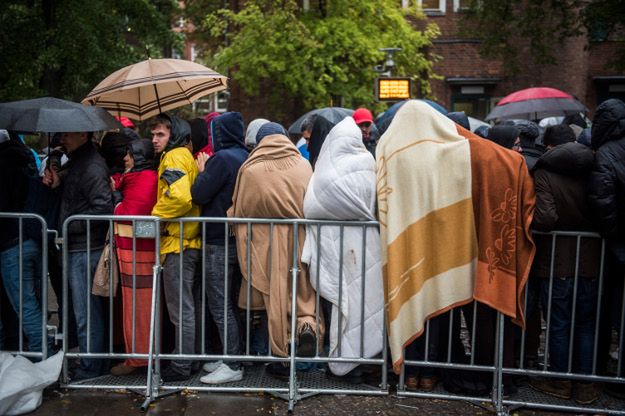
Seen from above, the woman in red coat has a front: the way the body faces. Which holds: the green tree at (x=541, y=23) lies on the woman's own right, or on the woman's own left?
on the woman's own right

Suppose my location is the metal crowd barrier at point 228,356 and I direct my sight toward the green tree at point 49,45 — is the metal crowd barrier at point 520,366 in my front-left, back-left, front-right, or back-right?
back-right

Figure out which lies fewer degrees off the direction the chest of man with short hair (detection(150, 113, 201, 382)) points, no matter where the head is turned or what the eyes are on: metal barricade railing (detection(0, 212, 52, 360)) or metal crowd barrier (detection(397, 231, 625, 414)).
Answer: the metal barricade railing

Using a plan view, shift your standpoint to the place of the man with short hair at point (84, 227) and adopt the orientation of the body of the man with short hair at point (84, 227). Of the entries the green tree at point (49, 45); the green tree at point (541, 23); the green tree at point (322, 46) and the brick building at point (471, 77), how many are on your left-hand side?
0

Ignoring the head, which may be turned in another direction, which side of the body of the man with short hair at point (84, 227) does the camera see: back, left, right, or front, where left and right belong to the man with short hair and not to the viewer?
left

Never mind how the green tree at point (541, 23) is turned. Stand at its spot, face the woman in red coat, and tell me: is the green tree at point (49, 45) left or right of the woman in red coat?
right

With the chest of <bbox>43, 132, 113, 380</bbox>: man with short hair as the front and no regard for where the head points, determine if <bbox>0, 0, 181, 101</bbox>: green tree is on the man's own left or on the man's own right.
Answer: on the man's own right

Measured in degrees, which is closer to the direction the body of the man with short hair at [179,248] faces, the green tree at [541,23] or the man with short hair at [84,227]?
the man with short hair

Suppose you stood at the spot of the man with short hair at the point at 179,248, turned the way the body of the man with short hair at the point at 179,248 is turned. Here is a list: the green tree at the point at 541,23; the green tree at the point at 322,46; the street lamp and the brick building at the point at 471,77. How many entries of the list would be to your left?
0

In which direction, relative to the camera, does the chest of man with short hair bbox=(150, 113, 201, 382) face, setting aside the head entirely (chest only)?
to the viewer's left

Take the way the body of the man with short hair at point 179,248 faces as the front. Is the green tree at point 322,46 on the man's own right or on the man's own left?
on the man's own right

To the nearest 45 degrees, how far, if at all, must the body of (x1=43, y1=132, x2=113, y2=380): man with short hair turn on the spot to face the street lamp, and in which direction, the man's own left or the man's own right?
approximately 135° to the man's own right

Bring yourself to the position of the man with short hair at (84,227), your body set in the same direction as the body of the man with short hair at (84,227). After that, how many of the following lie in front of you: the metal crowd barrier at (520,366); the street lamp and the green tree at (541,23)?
0
